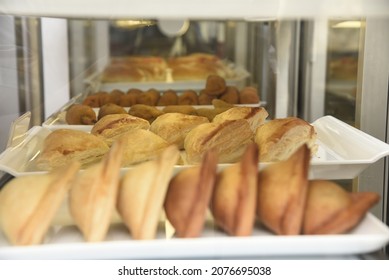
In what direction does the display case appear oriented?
toward the camera

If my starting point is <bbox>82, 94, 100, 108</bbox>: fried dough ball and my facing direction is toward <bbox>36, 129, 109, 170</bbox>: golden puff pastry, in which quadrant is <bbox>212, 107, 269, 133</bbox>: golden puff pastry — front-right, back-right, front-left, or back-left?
front-left
